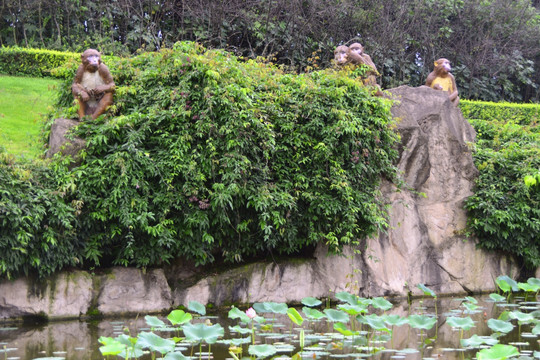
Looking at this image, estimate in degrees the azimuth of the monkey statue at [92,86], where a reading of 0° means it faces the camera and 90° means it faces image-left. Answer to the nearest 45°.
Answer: approximately 0°

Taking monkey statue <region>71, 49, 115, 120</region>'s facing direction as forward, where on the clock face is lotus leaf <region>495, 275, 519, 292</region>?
The lotus leaf is roughly at 10 o'clock from the monkey statue.

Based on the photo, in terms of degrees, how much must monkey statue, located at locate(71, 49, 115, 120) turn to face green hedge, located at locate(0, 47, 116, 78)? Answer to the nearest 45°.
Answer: approximately 180°

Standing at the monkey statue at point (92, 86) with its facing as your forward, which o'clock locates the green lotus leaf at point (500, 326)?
The green lotus leaf is roughly at 11 o'clock from the monkey statue.

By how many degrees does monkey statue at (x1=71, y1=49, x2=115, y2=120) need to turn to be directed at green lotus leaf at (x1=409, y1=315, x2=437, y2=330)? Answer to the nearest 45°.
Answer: approximately 45° to its left

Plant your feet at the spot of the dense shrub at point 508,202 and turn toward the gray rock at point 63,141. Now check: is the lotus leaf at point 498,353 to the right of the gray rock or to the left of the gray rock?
left

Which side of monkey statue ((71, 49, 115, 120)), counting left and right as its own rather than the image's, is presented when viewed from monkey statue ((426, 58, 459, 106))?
left
